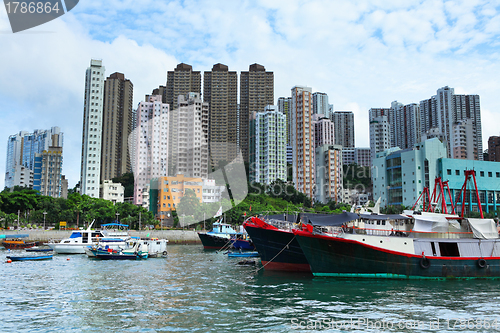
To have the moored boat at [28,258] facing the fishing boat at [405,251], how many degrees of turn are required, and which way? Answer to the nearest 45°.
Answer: approximately 135° to its left

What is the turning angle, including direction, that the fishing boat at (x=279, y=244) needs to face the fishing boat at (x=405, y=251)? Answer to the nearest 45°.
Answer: approximately 135° to its left

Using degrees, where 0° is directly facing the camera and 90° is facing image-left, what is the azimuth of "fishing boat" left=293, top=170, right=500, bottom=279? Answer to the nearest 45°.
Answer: approximately 90°

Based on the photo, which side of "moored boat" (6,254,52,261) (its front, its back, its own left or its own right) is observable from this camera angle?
left

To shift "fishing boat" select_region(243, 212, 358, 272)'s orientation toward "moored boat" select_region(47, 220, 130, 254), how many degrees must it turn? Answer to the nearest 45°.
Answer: approximately 45° to its right

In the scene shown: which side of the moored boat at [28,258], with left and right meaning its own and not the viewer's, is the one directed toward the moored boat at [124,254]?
back

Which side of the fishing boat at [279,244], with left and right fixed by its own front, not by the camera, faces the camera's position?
left
